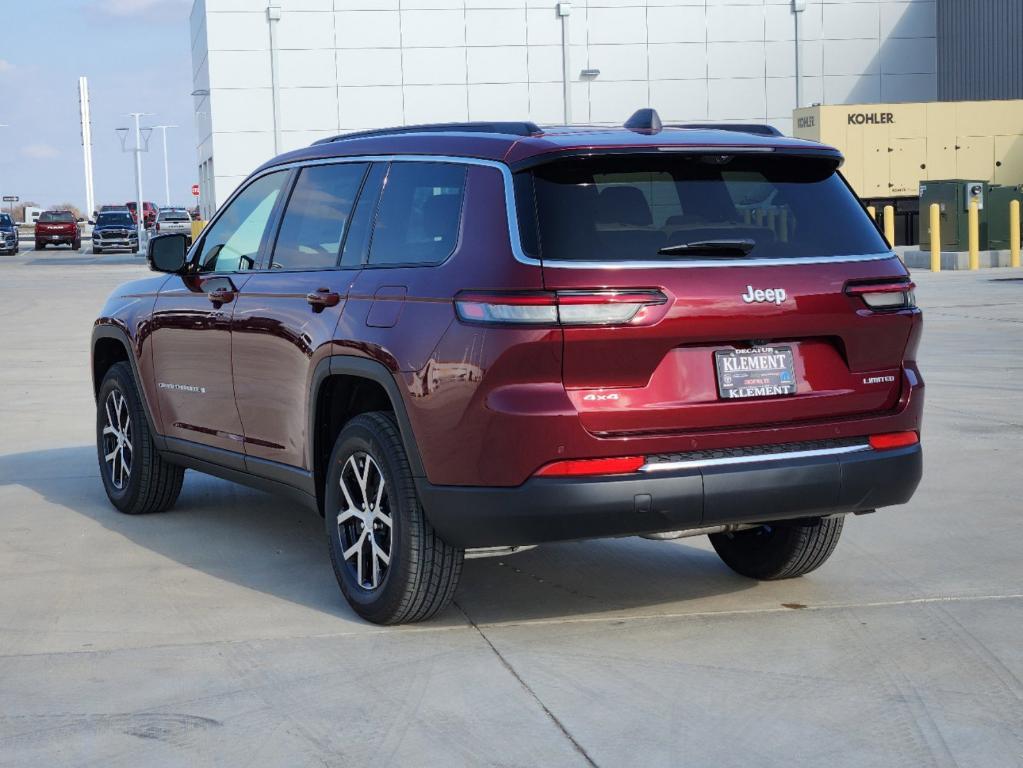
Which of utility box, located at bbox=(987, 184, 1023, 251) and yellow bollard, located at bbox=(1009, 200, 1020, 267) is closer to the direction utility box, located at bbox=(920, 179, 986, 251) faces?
the yellow bollard

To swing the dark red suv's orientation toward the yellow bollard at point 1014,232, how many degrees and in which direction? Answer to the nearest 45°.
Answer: approximately 45° to its right

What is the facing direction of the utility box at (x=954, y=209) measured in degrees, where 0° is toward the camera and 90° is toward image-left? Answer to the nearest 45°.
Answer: approximately 0°

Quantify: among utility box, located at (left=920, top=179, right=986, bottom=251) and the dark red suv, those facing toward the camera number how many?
1

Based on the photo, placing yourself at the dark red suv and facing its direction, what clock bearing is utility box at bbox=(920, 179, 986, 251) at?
The utility box is roughly at 2 o'clock from the dark red suv.

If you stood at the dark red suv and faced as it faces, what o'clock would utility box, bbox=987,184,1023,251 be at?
The utility box is roughly at 2 o'clock from the dark red suv.

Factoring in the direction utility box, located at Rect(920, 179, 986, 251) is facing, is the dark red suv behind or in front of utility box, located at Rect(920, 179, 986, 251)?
in front

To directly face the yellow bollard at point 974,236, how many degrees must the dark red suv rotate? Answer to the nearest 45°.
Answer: approximately 45° to its right

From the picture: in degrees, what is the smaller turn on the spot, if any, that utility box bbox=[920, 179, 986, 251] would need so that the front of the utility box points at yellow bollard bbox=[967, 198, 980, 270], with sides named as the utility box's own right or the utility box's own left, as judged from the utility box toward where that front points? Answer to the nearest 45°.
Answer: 0° — it already faces it

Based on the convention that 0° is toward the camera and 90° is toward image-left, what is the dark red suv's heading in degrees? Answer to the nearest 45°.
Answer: approximately 135°
